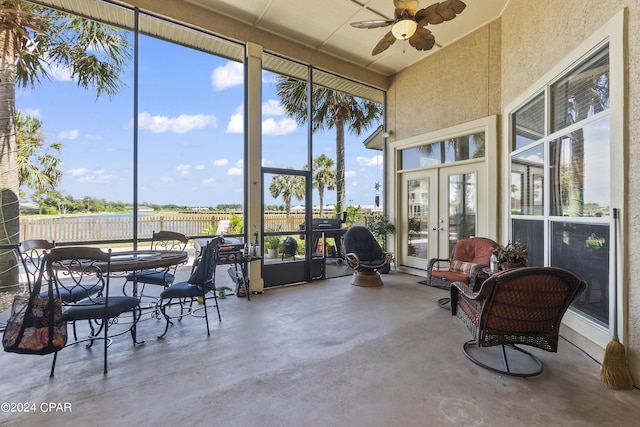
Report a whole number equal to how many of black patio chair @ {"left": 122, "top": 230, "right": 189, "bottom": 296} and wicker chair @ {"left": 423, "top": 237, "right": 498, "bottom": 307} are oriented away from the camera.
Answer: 0

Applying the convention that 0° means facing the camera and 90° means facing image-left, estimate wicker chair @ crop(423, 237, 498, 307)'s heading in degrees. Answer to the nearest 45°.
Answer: approximately 45°

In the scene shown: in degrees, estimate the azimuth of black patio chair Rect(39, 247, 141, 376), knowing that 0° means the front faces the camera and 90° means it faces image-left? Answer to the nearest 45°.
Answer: approximately 225°

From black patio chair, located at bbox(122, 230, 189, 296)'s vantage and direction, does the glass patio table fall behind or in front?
in front

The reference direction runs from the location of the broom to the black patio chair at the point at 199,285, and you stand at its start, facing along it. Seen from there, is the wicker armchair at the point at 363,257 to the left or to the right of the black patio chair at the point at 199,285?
right

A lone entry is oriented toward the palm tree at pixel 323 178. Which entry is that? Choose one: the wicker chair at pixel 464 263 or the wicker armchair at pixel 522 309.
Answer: the wicker armchair

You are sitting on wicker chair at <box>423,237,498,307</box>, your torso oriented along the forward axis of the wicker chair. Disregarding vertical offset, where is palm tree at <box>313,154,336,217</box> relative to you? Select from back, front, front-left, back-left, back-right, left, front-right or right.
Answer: right

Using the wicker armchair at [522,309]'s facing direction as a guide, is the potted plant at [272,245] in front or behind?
in front

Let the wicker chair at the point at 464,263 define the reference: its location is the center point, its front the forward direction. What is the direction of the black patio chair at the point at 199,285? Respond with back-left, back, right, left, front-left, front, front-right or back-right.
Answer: front

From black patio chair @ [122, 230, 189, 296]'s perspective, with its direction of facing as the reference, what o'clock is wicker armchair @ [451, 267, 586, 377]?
The wicker armchair is roughly at 9 o'clock from the black patio chair.

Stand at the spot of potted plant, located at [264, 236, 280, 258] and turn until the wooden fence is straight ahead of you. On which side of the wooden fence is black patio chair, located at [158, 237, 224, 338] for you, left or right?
left
